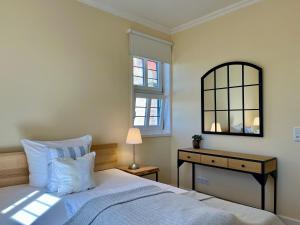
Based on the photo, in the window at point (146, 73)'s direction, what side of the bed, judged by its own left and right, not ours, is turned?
left

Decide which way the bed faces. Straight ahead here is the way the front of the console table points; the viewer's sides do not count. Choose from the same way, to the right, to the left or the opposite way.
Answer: to the left

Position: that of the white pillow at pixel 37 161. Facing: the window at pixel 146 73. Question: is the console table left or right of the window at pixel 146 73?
right

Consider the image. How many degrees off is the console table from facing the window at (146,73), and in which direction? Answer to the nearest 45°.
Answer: approximately 45° to its right

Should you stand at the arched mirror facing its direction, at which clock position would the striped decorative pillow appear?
The striped decorative pillow is roughly at 12 o'clock from the arched mirror.

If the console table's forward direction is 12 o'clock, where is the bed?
The bed is roughly at 12 o'clock from the console table.

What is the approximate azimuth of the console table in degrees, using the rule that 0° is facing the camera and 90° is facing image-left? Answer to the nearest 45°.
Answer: approximately 45°

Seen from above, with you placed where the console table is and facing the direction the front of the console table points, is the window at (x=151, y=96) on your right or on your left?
on your right

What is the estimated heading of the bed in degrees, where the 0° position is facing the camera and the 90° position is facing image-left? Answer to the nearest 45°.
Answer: approximately 315°
